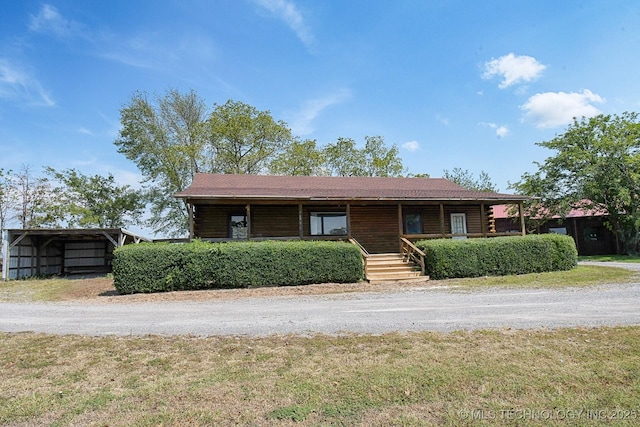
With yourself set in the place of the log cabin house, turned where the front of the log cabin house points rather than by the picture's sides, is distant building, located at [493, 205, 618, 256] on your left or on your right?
on your left

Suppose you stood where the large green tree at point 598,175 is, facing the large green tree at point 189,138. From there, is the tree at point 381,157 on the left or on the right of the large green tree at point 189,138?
right

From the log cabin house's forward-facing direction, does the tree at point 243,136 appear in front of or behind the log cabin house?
behind

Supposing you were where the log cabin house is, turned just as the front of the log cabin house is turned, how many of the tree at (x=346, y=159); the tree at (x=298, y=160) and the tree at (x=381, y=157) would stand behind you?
3

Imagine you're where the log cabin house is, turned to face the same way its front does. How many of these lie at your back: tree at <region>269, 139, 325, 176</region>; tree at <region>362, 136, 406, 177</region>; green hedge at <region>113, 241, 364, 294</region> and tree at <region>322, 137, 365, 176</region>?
3

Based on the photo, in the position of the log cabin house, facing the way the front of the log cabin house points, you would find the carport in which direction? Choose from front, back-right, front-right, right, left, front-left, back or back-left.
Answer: right

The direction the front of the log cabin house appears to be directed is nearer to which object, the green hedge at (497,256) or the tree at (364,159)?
the green hedge

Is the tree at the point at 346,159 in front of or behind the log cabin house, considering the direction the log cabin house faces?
behind

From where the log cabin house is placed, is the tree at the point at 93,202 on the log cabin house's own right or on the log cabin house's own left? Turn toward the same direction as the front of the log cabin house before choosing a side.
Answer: on the log cabin house's own right

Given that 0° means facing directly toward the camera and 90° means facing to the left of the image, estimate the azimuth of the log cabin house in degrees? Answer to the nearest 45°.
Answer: approximately 0°

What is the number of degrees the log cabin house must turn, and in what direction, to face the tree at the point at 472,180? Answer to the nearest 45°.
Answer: approximately 135° to its left

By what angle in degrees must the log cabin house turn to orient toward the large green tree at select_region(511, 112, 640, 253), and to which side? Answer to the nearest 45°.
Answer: approximately 135° to its left

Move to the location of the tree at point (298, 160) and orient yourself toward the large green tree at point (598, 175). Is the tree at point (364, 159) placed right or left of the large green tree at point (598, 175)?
left
